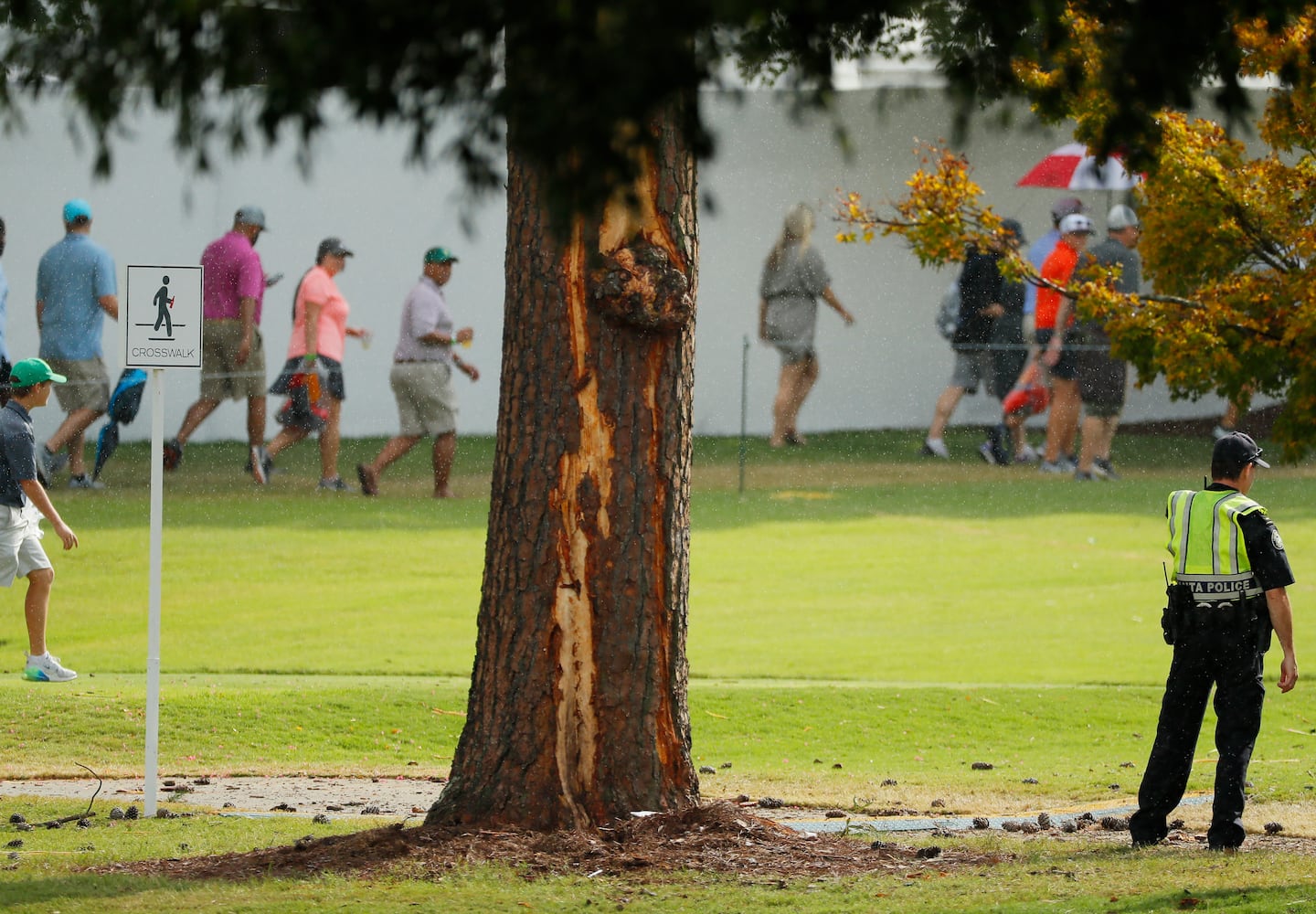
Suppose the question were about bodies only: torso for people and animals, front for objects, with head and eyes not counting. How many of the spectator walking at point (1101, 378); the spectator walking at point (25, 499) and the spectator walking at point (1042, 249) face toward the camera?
0

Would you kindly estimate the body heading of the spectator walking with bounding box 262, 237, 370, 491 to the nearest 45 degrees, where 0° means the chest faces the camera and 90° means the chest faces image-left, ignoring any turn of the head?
approximately 270°

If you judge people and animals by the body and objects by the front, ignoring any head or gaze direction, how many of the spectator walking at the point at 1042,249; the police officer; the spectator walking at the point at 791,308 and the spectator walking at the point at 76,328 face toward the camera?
0

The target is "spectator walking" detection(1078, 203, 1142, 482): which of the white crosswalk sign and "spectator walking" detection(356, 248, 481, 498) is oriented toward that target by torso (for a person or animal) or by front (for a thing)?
"spectator walking" detection(356, 248, 481, 498)

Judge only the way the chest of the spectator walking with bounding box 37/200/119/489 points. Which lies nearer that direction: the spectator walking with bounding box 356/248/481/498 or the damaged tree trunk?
the spectator walking

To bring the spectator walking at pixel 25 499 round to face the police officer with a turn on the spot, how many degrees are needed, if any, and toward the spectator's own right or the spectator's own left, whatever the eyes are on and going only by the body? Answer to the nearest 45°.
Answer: approximately 45° to the spectator's own right

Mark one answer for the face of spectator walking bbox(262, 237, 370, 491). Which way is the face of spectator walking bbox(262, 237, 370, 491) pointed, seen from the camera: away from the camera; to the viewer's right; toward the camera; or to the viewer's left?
to the viewer's right

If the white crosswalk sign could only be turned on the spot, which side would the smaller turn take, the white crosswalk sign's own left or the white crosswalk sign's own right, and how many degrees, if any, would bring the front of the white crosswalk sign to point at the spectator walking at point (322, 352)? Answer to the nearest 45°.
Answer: approximately 180°

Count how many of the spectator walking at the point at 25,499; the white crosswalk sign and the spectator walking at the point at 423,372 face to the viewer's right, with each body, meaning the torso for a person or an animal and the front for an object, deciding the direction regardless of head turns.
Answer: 2

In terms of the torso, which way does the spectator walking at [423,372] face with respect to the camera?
to the viewer's right

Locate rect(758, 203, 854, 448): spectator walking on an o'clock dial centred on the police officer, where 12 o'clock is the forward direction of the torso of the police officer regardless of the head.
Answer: The spectator walking is roughly at 10 o'clock from the police officer.

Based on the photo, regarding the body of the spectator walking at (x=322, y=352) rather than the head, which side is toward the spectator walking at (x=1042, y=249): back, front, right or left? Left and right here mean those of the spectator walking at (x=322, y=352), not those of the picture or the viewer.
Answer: front

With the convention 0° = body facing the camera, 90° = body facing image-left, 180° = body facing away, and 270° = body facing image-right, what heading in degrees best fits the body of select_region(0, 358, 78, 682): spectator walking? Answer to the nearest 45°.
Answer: approximately 270°

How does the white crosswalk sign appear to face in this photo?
toward the camera

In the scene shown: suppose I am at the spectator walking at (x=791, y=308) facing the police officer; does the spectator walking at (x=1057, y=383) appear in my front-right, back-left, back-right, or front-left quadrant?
front-left
